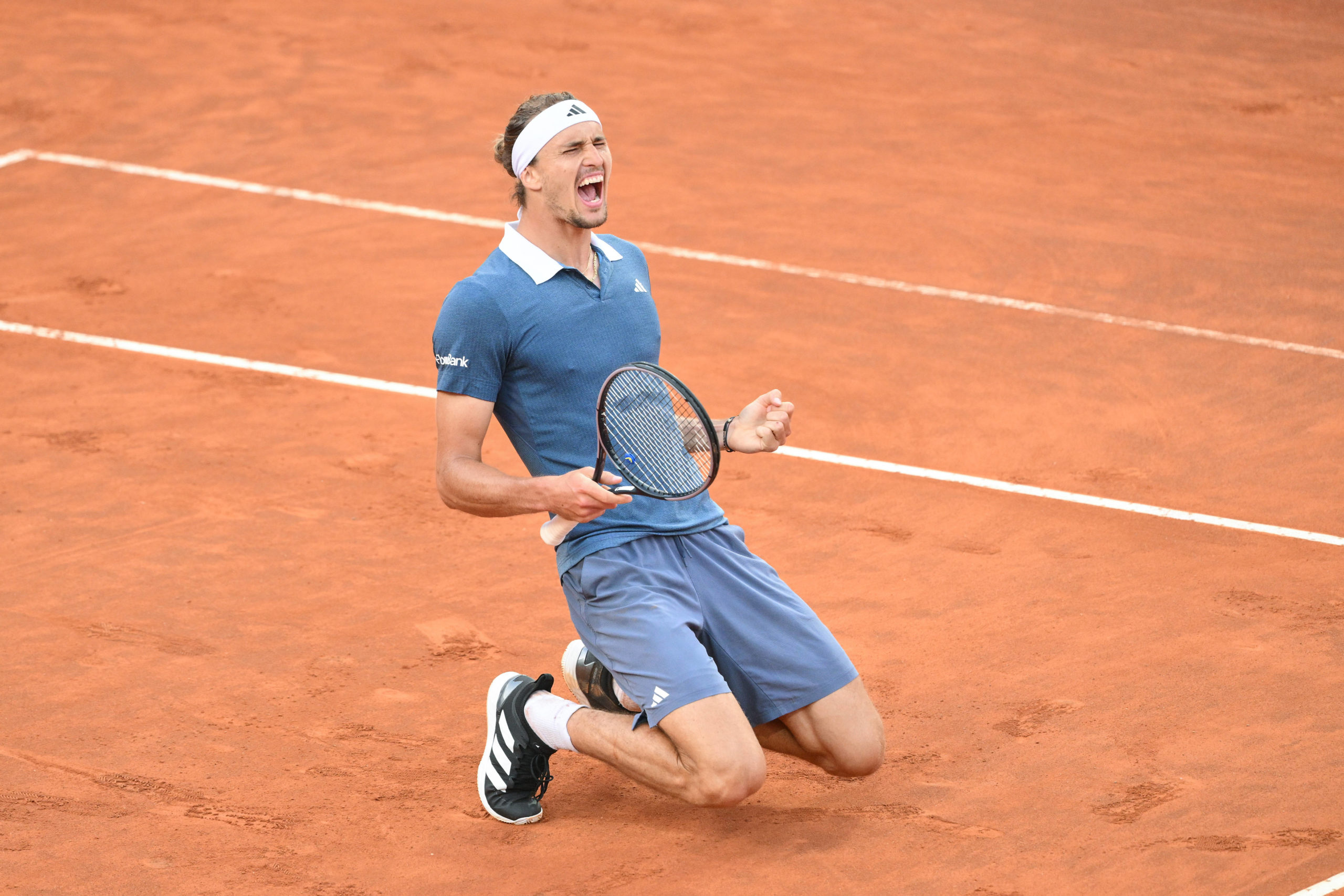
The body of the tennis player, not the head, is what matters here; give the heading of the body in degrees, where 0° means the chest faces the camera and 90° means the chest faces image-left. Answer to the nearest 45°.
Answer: approximately 315°
